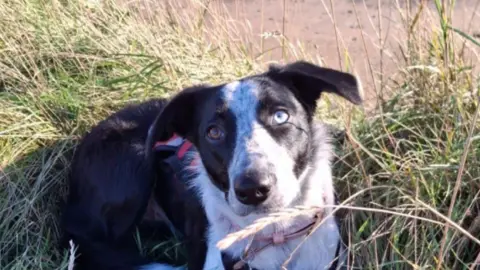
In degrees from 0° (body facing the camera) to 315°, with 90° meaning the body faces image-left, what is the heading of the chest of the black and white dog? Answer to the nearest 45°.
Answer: approximately 315°
